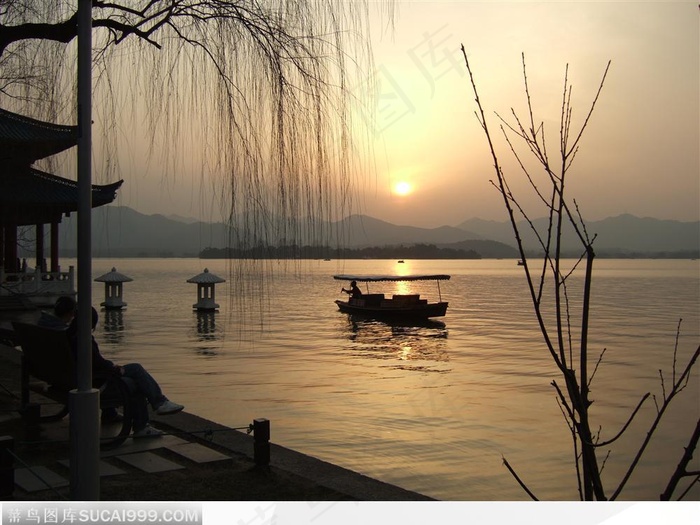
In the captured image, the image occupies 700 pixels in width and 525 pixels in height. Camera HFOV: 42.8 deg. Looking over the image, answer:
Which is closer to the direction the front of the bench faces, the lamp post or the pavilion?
the pavilion

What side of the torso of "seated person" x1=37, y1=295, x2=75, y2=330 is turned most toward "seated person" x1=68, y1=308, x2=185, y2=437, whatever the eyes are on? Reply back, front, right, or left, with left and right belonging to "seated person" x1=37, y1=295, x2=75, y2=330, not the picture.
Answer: right

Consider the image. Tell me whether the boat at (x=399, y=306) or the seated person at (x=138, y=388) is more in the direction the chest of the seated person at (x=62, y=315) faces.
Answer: the boat

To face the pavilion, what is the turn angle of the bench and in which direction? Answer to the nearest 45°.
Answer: approximately 45° to its left

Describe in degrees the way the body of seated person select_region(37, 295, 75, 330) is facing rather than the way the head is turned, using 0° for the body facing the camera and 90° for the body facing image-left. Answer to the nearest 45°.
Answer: approximately 225°

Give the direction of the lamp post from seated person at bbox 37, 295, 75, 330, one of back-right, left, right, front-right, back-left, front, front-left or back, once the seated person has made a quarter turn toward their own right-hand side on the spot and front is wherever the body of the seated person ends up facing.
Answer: front-right

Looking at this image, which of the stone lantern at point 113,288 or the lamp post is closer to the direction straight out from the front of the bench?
the stone lantern

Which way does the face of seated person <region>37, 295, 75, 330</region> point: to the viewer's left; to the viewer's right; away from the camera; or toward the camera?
to the viewer's right

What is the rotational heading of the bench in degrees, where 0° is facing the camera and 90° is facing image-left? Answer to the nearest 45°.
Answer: approximately 225°

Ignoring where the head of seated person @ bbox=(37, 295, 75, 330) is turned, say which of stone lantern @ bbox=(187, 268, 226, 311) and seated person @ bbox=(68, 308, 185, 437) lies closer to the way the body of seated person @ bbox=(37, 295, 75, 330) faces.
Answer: the stone lantern
